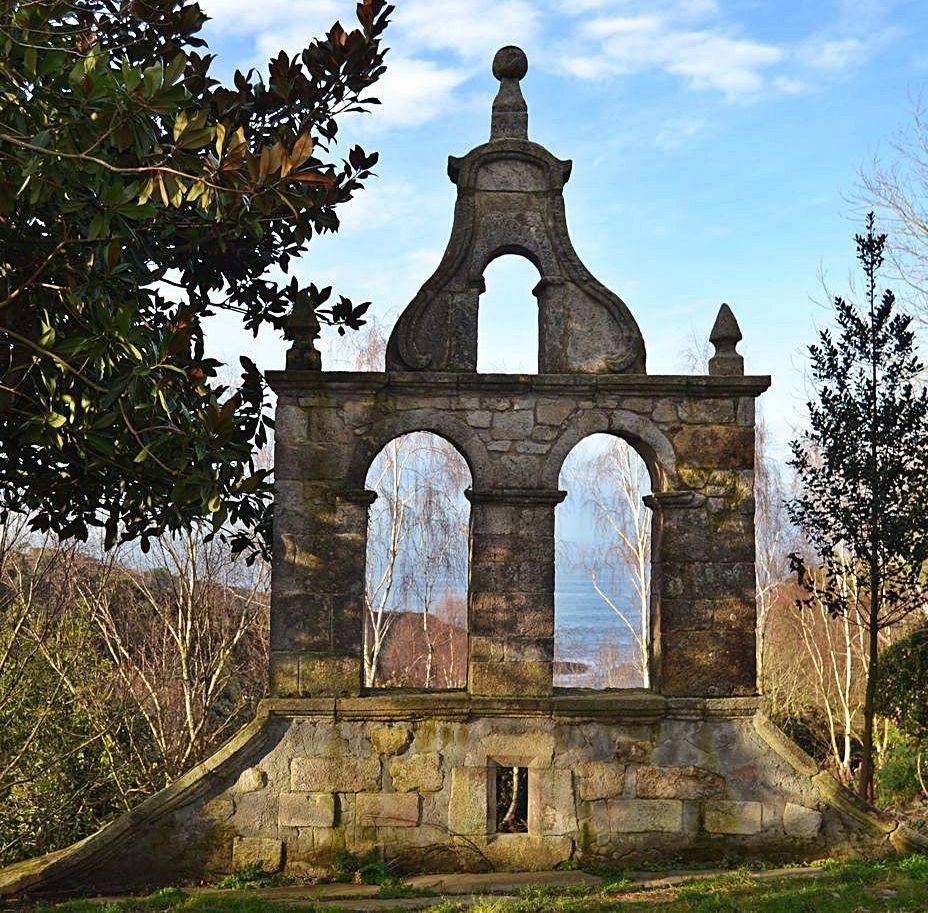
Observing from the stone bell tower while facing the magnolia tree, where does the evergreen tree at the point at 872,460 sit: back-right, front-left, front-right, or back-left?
back-left

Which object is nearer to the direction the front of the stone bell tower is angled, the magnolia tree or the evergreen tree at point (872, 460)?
the magnolia tree

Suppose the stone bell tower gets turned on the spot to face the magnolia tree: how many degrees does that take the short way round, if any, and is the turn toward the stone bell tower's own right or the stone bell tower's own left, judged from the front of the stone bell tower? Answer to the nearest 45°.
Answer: approximately 45° to the stone bell tower's own right

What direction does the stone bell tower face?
toward the camera

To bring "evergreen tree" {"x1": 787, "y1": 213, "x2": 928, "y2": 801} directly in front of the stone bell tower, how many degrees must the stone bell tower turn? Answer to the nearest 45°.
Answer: approximately 135° to its left
